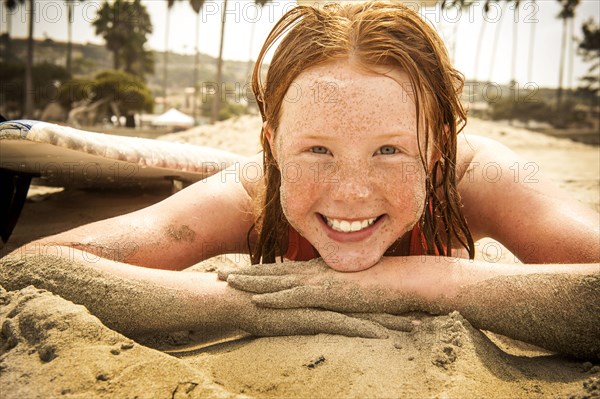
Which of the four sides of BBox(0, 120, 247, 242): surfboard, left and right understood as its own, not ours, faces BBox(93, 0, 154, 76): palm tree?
left

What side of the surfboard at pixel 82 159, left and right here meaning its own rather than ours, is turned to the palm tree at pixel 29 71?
left

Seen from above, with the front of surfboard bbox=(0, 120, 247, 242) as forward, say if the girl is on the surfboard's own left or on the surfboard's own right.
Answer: on the surfboard's own right

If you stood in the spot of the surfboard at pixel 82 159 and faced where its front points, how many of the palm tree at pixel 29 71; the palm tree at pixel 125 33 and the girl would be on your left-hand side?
2
